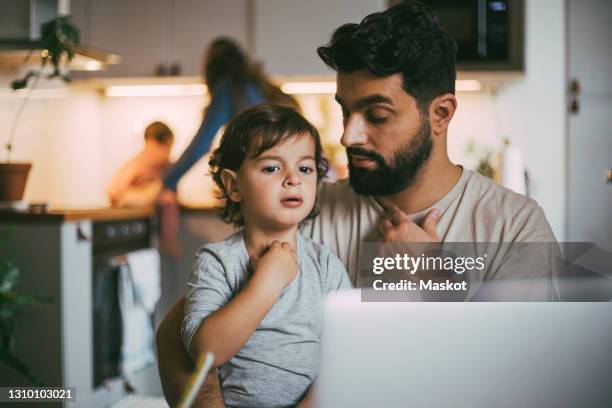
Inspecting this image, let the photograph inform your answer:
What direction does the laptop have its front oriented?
away from the camera

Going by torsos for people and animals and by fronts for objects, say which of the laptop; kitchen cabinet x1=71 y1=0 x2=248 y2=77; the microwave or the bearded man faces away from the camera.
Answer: the laptop

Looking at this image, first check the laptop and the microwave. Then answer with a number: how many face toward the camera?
1

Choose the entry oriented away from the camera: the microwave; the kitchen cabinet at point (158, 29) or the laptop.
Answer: the laptop

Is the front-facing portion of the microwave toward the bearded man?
yes

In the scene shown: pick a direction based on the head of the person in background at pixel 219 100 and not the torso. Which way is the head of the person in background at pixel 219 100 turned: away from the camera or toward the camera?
away from the camera

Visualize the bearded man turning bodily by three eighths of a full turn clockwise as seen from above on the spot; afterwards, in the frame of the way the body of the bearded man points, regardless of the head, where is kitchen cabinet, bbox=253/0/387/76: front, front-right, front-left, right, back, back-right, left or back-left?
front

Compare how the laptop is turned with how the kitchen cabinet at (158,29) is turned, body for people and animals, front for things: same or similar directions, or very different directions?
very different directions

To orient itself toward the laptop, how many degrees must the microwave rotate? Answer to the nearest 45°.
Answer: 0° — it already faces it
